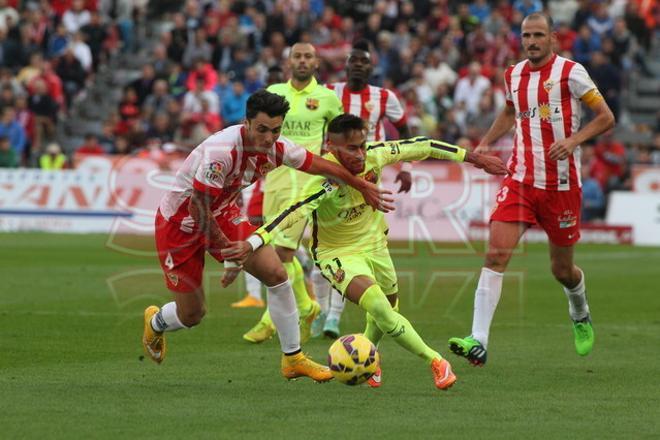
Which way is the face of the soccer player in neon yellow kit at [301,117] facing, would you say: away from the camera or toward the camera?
toward the camera

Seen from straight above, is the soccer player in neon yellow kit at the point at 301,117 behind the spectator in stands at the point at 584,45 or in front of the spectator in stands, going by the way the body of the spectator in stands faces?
in front

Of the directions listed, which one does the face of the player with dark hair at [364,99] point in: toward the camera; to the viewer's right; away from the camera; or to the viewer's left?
toward the camera

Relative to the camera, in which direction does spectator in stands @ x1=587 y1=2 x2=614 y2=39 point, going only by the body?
toward the camera

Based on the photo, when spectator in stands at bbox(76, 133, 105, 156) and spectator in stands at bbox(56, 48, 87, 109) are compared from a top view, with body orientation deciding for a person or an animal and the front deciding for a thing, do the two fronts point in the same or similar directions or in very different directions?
same or similar directions

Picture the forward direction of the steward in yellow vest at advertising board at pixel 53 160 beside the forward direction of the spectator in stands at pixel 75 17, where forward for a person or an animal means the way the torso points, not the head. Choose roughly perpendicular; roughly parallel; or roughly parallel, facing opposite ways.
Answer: roughly parallel

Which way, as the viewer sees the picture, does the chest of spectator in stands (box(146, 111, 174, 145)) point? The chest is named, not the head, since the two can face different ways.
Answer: toward the camera

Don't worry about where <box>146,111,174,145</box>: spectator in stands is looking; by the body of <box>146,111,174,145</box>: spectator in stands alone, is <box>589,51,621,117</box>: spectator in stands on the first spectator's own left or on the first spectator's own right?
on the first spectator's own left

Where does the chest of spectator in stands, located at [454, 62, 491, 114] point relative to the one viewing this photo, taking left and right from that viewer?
facing the viewer

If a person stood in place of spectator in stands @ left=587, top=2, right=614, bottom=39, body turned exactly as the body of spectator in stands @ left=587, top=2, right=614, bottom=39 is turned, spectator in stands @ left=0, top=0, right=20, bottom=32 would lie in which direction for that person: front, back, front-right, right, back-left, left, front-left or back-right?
right

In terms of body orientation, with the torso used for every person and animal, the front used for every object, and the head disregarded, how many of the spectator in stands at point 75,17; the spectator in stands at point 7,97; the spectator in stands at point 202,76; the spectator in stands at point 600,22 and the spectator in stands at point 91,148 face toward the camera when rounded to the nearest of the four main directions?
5

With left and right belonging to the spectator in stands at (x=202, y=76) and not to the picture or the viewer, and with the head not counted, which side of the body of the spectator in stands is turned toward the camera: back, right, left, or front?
front

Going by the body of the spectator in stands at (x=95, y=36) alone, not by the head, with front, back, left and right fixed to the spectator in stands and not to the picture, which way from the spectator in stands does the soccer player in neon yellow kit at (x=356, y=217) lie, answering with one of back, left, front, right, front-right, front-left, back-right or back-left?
front

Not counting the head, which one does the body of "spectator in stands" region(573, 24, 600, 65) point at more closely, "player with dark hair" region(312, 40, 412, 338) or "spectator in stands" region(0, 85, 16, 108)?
the player with dark hair
